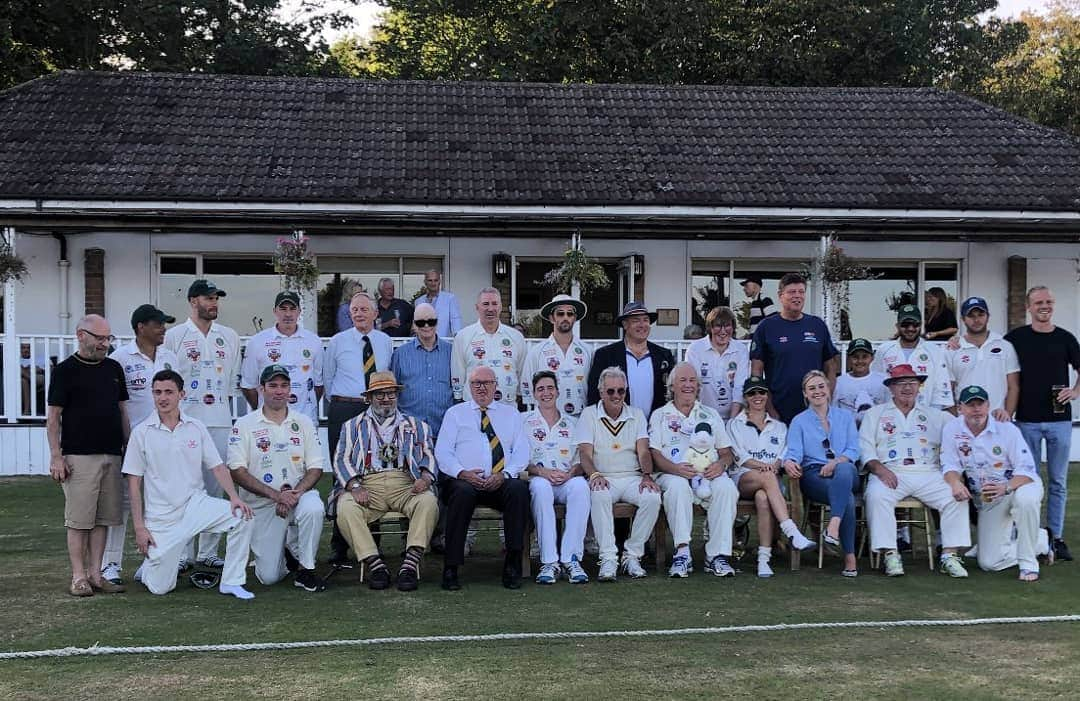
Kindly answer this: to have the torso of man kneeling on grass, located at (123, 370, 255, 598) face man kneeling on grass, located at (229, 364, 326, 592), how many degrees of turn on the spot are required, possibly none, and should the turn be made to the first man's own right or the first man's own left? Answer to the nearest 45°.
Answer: approximately 45° to the first man's own left

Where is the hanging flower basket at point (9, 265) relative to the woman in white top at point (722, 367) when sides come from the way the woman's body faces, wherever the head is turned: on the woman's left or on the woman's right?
on the woman's right

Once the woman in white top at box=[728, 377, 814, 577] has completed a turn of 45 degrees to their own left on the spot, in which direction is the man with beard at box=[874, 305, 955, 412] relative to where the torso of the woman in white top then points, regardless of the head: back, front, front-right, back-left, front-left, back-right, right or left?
left

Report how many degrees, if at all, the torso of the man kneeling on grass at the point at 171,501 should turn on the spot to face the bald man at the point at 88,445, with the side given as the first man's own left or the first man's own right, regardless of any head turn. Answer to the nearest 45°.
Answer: approximately 135° to the first man's own right

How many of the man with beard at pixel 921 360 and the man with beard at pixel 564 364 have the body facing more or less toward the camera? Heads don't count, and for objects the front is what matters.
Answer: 2

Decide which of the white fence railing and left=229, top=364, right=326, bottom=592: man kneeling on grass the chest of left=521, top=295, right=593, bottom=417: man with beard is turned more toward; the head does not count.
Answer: the man kneeling on grass

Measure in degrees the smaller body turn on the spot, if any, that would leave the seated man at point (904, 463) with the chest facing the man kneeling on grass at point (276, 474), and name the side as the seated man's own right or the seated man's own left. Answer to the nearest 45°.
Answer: approximately 45° to the seated man's own right

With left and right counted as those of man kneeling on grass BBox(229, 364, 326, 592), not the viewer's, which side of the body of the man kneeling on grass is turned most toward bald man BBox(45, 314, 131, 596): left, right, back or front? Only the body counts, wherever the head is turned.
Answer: right

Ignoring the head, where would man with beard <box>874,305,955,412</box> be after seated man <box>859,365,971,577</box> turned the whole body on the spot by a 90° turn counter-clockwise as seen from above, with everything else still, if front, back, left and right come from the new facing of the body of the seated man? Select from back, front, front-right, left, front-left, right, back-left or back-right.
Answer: left
